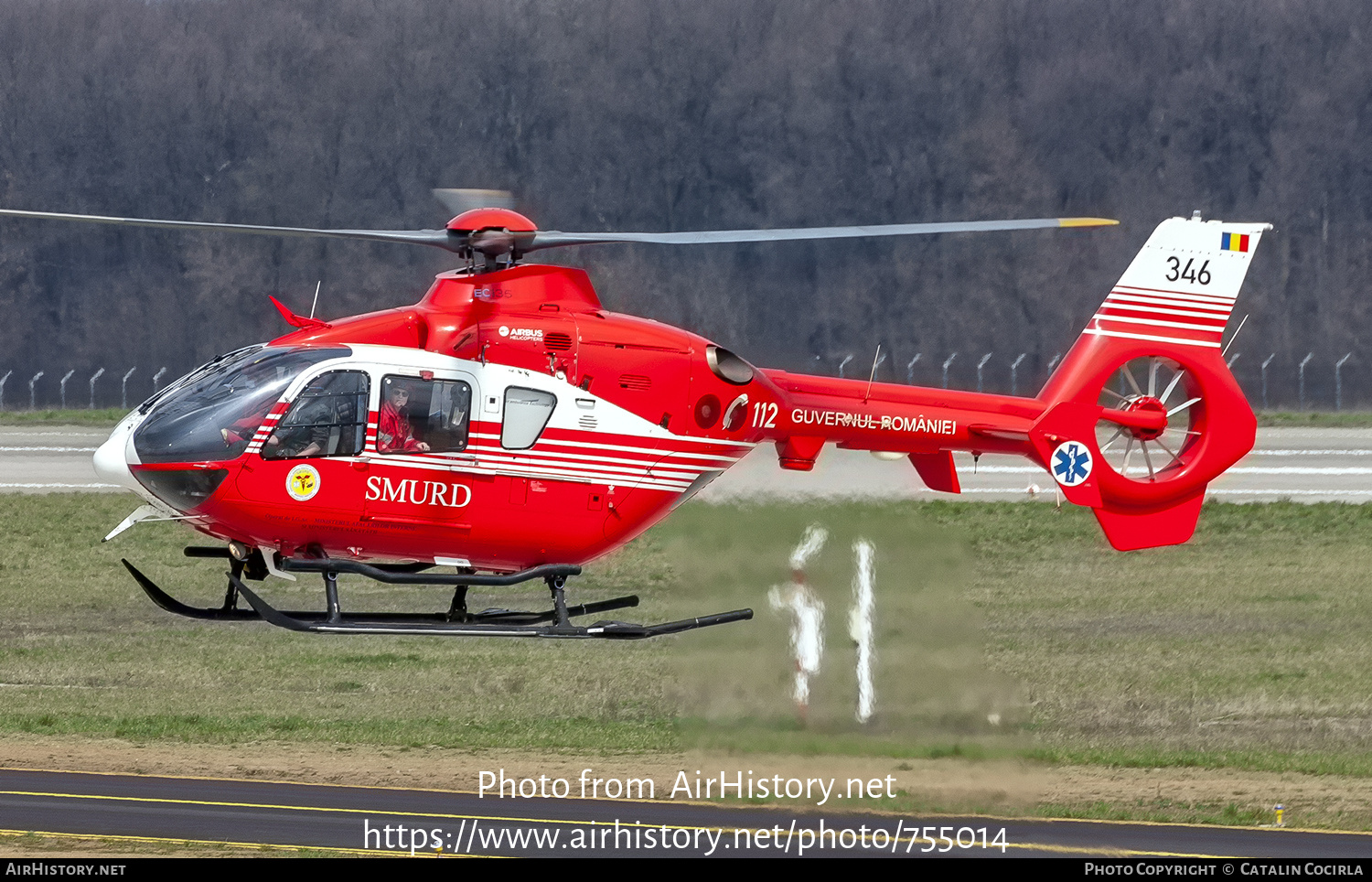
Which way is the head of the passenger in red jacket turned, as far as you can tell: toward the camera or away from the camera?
toward the camera

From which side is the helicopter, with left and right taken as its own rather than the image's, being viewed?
left
